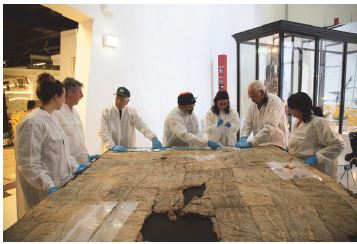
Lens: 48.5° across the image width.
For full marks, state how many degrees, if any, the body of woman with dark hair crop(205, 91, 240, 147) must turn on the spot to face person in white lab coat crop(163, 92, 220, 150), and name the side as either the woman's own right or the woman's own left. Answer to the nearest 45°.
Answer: approximately 45° to the woman's own right

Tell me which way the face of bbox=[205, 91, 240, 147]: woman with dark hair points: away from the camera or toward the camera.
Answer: toward the camera

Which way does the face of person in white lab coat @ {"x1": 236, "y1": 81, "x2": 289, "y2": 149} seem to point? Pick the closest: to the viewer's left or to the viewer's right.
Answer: to the viewer's left

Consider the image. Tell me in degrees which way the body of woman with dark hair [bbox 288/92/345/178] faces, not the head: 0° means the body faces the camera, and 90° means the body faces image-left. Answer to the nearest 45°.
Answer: approximately 45°

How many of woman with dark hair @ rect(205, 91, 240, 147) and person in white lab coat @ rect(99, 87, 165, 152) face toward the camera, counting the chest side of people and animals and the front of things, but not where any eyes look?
2

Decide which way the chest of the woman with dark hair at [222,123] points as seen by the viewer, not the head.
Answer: toward the camera

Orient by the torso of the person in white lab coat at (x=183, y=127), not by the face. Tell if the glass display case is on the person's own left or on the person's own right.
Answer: on the person's own left

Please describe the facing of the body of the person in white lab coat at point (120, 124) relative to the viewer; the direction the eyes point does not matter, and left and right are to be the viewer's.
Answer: facing the viewer

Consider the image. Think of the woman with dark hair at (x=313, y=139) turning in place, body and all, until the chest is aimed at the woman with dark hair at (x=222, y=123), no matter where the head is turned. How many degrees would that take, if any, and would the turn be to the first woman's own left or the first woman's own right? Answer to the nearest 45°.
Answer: approximately 90° to the first woman's own right

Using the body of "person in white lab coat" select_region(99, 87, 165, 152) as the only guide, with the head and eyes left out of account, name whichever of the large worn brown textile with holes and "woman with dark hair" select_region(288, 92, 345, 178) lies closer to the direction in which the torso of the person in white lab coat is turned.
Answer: the large worn brown textile with holes

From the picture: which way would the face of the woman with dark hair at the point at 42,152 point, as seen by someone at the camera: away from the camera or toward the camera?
away from the camera

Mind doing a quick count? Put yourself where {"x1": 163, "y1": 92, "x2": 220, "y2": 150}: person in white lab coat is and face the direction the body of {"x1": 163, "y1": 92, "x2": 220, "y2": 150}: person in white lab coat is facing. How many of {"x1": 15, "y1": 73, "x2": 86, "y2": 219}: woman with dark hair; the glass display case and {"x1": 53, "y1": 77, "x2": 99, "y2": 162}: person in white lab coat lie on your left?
1

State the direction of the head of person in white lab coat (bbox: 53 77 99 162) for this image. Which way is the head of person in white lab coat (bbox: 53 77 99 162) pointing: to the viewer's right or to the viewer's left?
to the viewer's right

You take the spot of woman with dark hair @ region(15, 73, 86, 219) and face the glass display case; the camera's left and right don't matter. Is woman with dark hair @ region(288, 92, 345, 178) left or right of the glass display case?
right

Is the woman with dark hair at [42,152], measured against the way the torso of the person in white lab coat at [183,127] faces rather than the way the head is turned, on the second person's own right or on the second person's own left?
on the second person's own right
